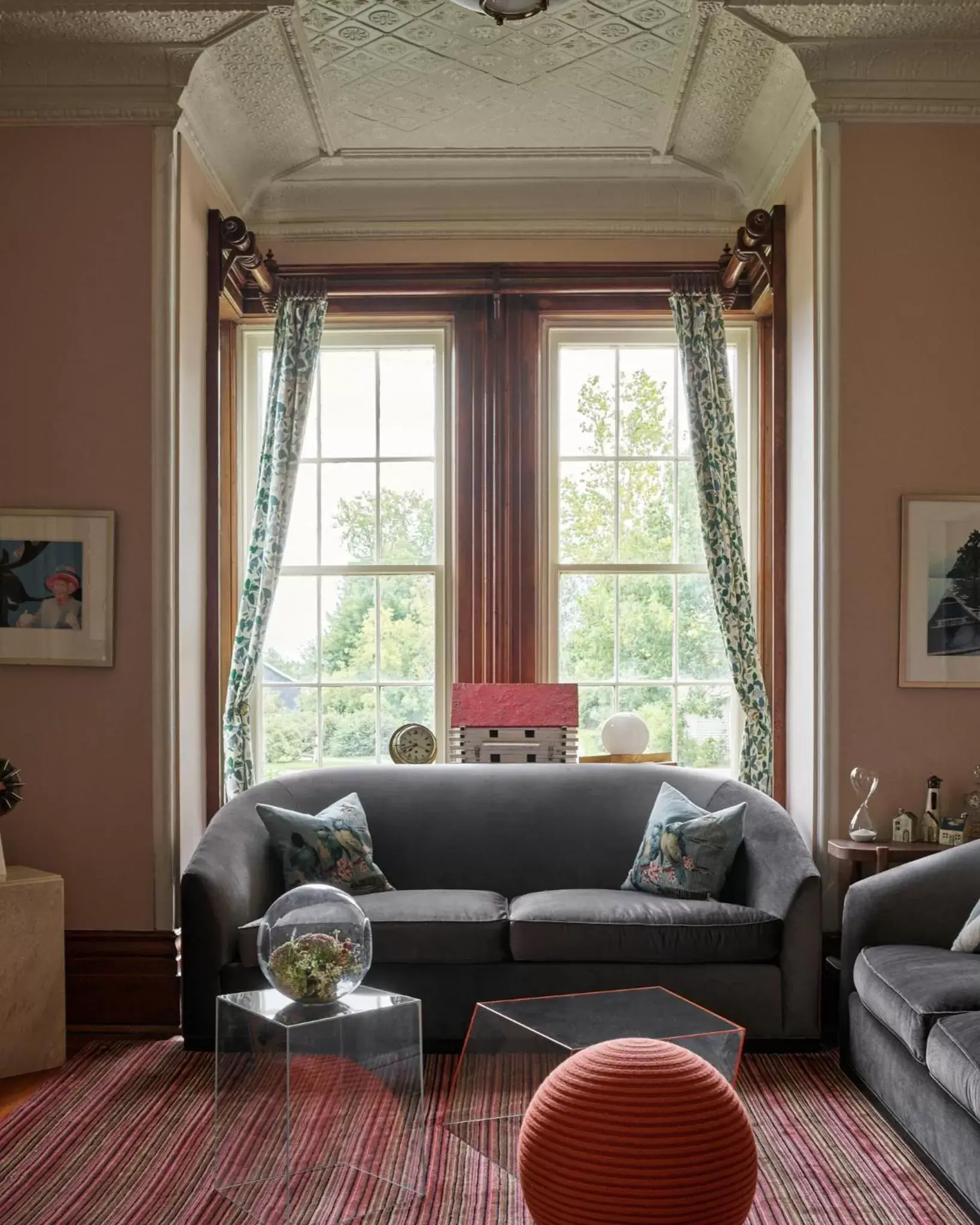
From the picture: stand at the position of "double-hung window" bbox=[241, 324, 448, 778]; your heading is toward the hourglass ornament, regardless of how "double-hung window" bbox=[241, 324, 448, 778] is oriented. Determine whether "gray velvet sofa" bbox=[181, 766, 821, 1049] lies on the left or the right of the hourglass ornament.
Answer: right

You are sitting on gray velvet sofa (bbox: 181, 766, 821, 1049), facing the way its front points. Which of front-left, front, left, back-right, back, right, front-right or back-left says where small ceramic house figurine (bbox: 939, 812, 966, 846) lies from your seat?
left

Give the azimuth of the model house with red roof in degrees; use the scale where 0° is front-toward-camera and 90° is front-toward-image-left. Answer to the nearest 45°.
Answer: approximately 0°

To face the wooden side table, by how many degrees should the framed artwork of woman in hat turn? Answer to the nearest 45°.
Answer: approximately 45° to its left

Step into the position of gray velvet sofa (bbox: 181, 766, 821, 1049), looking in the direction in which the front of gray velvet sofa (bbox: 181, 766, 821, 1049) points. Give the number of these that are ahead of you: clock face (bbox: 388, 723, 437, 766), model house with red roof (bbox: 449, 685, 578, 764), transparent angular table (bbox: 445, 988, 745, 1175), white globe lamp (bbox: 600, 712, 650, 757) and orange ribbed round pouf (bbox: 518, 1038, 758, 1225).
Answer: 2
